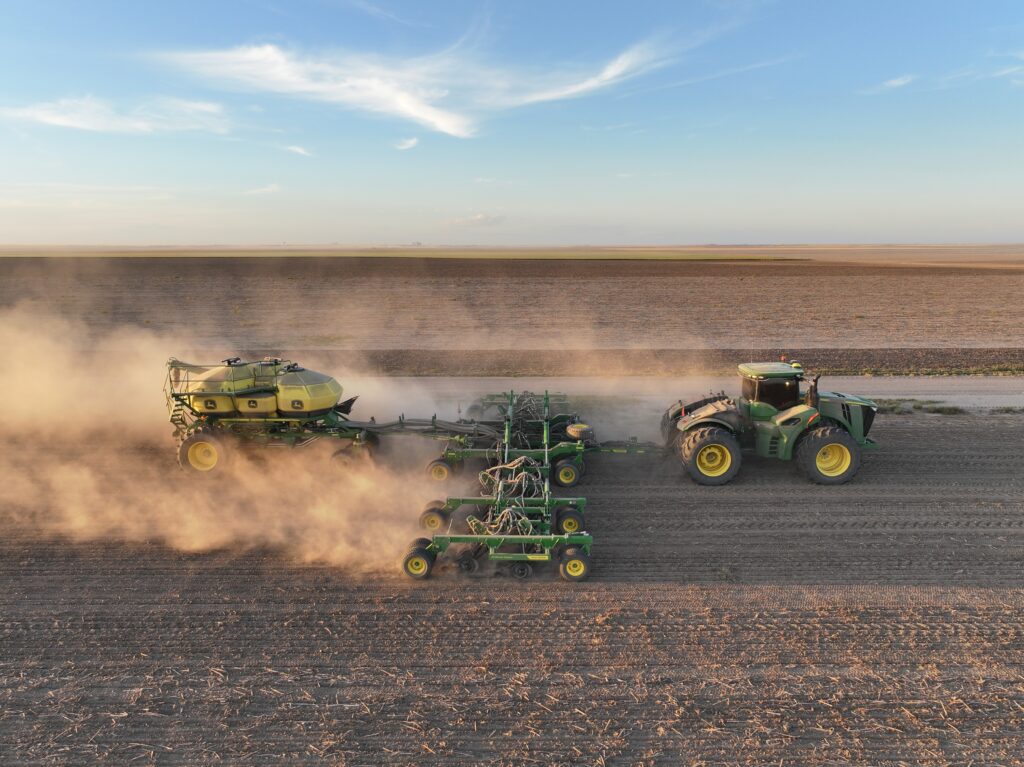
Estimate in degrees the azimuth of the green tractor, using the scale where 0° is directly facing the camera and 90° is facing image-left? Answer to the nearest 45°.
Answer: approximately 270°
